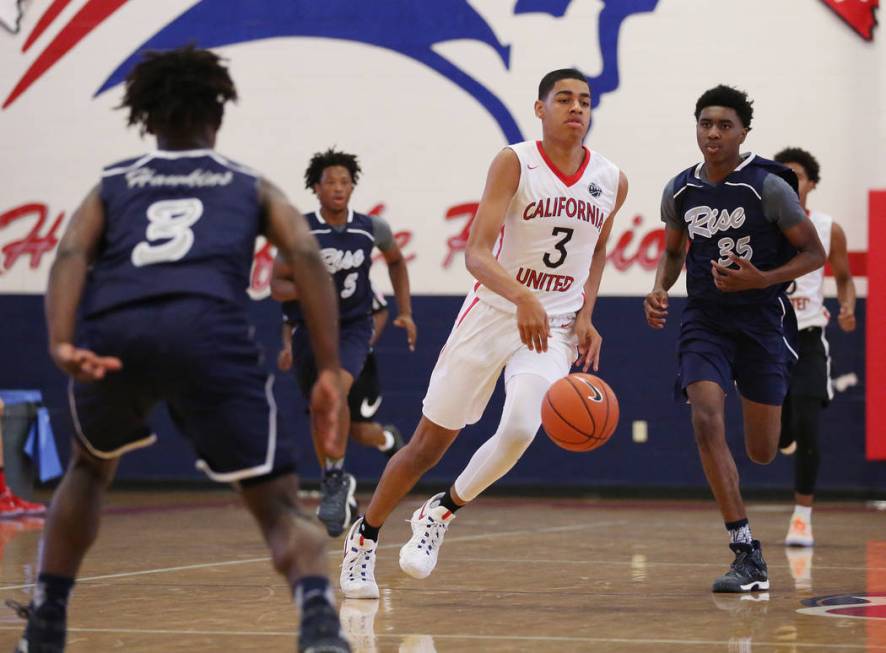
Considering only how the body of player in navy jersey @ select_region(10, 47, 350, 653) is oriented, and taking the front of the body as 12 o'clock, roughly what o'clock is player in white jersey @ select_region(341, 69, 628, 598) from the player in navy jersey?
The player in white jersey is roughly at 1 o'clock from the player in navy jersey.

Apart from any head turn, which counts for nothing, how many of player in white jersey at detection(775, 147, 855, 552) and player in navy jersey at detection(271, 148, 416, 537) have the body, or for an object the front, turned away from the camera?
0

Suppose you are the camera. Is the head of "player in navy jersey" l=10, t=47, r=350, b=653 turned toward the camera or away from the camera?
away from the camera

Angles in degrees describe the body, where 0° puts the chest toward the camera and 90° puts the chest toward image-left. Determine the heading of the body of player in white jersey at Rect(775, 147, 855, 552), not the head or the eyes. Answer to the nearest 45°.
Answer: approximately 45°

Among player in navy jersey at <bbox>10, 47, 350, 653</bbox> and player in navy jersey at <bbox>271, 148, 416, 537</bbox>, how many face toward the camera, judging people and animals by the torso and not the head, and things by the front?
1

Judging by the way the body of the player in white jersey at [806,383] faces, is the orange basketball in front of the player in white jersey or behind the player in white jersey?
in front

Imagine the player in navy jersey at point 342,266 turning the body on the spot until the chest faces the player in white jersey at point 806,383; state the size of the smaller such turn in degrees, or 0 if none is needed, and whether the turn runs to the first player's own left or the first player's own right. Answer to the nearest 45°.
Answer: approximately 90° to the first player's own left

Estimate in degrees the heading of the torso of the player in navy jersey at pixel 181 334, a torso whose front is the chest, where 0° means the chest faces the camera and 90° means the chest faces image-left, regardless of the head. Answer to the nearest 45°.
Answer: approximately 180°

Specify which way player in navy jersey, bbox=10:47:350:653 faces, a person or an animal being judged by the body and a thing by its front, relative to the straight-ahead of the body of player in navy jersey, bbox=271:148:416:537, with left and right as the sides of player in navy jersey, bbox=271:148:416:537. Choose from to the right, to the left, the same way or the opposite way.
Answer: the opposite way

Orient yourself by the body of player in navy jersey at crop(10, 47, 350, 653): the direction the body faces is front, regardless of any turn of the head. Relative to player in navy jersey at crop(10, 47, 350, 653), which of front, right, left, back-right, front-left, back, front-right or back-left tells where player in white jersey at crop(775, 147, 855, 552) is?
front-right

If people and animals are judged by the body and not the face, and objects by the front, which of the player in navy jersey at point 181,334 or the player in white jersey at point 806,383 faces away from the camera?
the player in navy jersey at point 181,334

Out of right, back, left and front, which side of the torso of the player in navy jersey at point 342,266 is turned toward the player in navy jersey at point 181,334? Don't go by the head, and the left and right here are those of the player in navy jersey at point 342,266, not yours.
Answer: front

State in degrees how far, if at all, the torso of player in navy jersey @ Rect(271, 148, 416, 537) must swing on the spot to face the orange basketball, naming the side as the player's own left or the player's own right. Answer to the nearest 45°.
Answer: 0° — they already face it

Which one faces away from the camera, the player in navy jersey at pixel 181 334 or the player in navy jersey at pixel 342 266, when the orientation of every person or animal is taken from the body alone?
the player in navy jersey at pixel 181 334
